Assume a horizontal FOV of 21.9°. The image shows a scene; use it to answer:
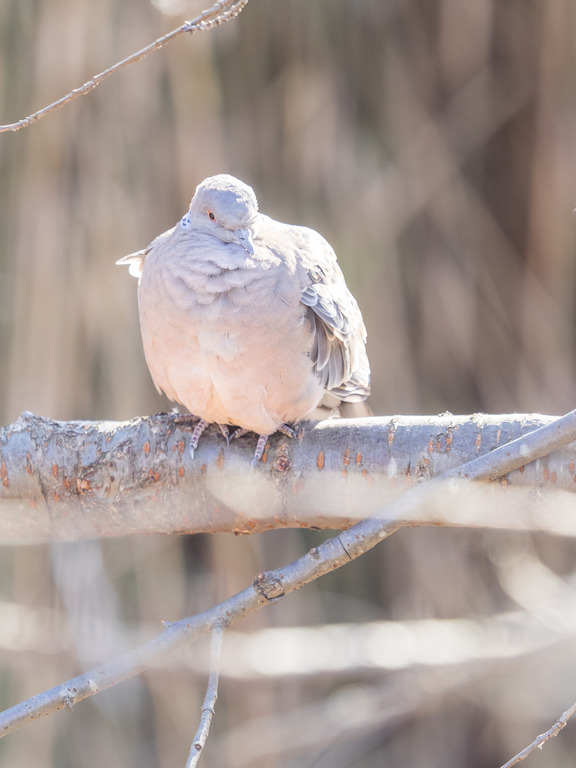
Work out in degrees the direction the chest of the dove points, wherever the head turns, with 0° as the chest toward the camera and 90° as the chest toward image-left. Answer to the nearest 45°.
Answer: approximately 0°
